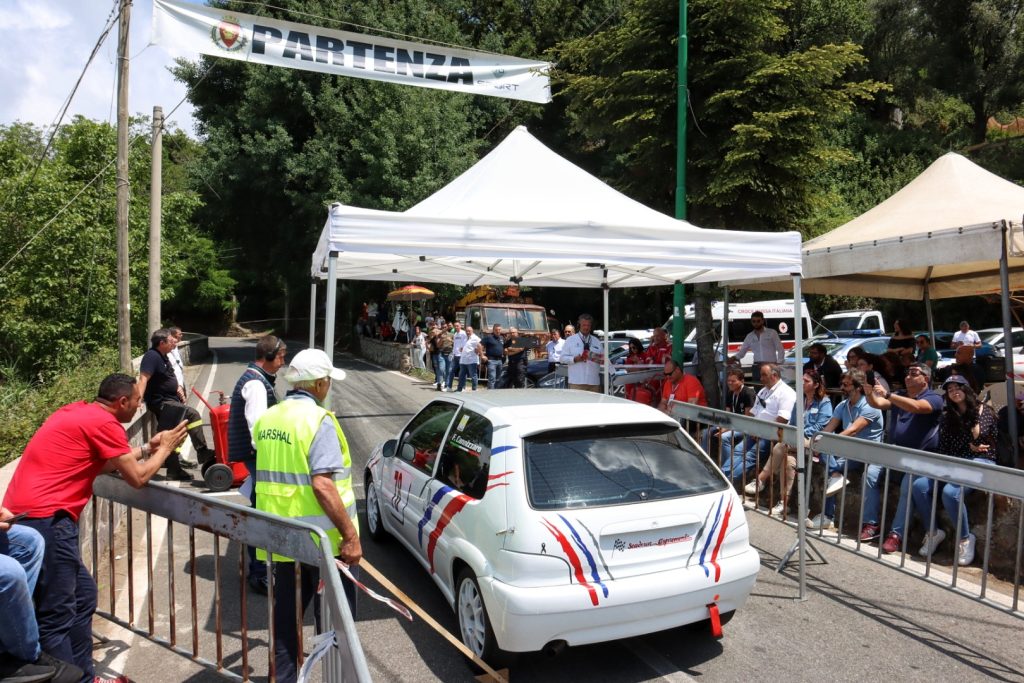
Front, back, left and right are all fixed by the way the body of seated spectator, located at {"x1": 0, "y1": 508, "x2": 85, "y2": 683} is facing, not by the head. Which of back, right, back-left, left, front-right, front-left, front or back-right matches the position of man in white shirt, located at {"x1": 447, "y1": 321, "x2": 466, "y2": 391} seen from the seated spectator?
front-left

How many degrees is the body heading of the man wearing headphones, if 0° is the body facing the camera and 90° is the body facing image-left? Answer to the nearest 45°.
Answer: approximately 270°

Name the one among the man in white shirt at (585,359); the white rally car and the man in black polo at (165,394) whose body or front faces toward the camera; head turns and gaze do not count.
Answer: the man in white shirt

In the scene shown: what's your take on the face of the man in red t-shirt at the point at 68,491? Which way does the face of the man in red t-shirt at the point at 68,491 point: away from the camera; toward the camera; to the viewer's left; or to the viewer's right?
to the viewer's right

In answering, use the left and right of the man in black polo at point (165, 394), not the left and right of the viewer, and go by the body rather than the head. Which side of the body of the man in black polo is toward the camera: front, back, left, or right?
right

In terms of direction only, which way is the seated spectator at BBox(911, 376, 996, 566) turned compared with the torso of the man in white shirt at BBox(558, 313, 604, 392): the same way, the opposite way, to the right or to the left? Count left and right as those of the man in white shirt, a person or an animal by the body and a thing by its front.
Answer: to the right

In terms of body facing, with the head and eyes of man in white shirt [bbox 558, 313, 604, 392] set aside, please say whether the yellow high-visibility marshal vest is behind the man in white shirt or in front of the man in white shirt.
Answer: in front

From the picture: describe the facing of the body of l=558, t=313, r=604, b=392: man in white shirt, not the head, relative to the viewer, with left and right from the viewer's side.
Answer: facing the viewer

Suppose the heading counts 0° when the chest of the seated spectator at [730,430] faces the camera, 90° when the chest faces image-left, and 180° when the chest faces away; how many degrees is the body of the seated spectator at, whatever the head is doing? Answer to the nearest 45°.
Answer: approximately 45°

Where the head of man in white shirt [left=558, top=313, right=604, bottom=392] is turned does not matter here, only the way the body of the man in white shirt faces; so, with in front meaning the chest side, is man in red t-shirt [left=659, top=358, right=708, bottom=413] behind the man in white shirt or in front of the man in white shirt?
in front

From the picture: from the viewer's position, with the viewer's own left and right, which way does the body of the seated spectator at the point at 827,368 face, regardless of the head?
facing the viewer and to the left of the viewer

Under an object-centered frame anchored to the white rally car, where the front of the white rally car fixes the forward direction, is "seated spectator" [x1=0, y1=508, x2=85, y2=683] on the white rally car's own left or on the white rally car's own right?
on the white rally car's own left

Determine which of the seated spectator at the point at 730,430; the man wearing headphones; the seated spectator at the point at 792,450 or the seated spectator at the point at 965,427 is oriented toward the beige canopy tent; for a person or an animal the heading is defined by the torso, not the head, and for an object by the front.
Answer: the man wearing headphones

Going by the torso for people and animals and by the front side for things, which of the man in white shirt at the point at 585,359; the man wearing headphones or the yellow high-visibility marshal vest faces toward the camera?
the man in white shirt

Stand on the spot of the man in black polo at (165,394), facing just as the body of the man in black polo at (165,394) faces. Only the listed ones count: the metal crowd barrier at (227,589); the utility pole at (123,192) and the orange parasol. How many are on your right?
1
